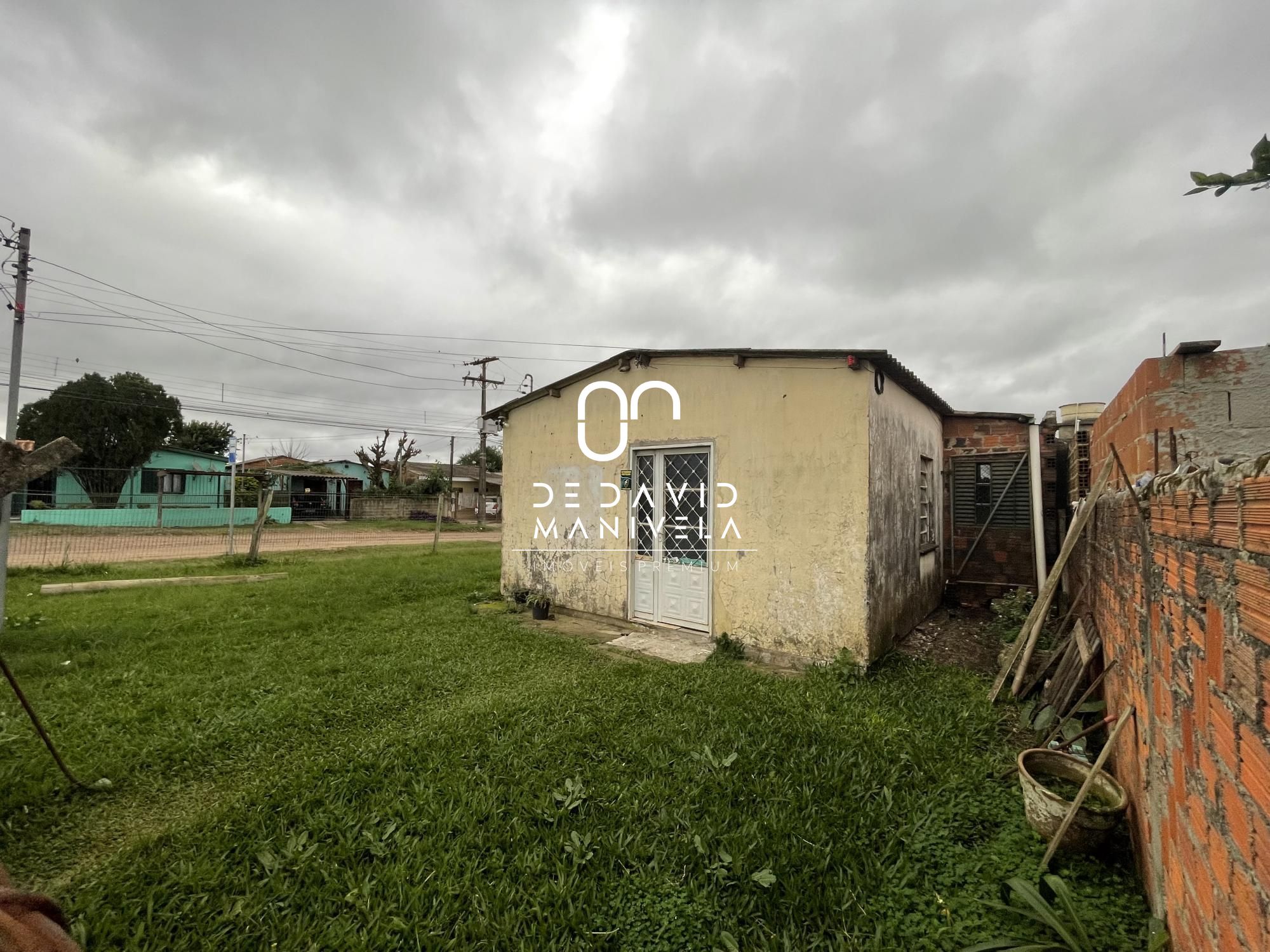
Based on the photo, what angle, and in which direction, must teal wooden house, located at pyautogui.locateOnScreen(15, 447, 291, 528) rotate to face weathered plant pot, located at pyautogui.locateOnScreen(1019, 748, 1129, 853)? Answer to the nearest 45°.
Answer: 0° — it already faces it

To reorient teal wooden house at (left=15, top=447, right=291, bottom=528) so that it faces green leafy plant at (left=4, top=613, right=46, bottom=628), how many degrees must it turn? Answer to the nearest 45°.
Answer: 0° — it already faces it

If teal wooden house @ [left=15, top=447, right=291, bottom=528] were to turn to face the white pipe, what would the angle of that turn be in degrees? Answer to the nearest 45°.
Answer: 0° — it already faces it

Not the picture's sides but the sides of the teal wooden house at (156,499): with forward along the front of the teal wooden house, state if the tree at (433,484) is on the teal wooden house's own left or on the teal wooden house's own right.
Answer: on the teal wooden house's own left

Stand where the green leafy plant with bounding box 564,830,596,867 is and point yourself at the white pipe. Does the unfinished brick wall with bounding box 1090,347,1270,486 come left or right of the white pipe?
right

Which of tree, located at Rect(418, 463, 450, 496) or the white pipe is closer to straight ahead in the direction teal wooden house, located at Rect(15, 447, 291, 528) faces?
the white pipe

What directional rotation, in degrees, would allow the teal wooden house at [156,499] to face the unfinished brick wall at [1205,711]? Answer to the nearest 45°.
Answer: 0° — it already faces it

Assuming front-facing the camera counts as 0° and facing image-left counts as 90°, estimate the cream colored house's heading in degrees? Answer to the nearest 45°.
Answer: approximately 45°

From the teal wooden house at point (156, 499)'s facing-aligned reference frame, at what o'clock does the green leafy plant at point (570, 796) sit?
The green leafy plant is roughly at 12 o'clock from the teal wooden house.

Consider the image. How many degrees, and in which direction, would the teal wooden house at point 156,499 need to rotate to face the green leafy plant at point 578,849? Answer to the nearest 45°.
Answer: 0° — it already faces it

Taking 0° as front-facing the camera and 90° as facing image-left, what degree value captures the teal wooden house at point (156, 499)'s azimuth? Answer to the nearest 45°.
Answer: approximately 0°

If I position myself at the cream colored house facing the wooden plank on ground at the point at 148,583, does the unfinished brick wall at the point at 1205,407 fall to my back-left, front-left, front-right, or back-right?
back-left
